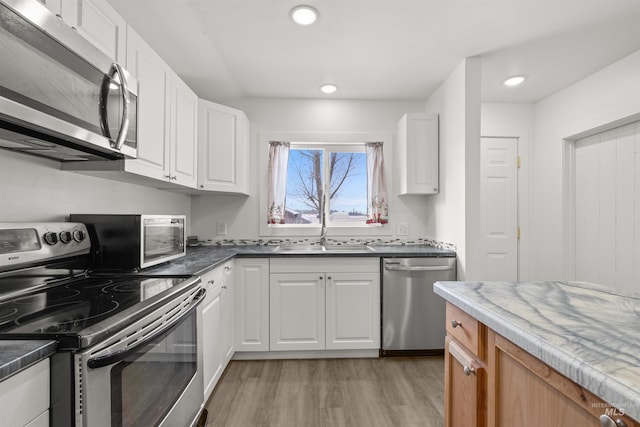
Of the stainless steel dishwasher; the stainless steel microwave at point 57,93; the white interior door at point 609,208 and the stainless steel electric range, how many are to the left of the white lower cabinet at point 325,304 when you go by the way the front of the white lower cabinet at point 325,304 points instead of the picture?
2

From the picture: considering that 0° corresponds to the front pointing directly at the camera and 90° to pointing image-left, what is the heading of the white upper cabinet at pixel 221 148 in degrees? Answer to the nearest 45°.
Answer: approximately 315°

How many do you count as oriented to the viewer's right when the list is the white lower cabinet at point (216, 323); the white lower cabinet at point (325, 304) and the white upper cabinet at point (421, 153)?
1

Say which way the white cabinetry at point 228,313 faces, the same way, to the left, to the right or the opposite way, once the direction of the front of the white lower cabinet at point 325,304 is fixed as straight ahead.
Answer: to the left

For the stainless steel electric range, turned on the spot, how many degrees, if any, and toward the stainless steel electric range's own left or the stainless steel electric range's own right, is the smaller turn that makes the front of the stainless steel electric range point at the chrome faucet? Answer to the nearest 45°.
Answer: approximately 90° to the stainless steel electric range's own left

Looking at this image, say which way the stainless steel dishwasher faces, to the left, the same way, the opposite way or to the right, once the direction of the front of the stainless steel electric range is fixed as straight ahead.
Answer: to the right

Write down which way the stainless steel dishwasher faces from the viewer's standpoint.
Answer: facing the viewer

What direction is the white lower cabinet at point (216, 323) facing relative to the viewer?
to the viewer's right

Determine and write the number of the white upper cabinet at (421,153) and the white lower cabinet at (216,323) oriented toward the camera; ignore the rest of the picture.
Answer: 1

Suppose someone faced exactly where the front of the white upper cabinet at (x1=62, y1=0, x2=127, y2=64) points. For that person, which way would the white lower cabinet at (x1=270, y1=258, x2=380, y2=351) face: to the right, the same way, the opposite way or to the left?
to the right

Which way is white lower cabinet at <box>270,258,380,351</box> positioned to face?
toward the camera

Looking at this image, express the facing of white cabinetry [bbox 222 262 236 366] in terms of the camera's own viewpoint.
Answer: facing to the right of the viewer

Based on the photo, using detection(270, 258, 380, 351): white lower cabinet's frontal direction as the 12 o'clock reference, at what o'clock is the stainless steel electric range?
The stainless steel electric range is roughly at 1 o'clock from the white lower cabinet.

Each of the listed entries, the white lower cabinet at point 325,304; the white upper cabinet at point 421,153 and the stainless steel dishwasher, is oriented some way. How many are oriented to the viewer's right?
0

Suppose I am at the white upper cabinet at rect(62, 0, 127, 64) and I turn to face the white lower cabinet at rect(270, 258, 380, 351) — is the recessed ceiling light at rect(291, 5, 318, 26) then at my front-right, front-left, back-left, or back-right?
front-right

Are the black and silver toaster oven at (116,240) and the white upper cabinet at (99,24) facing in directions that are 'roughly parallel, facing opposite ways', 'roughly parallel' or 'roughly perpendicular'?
roughly parallel
